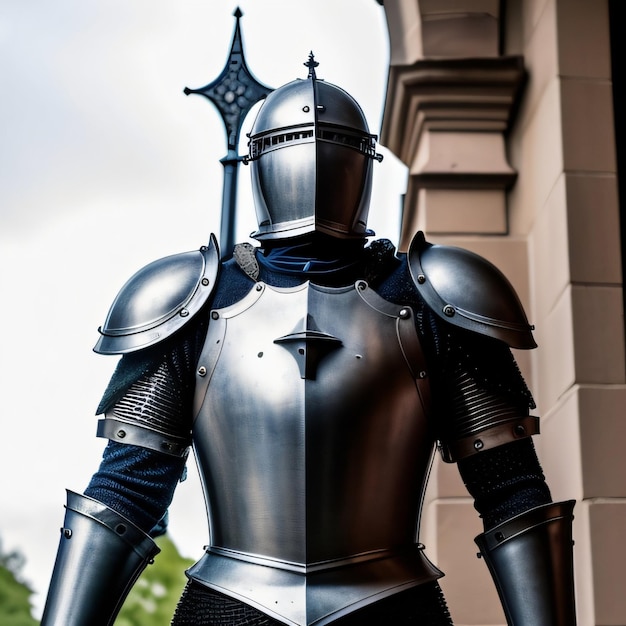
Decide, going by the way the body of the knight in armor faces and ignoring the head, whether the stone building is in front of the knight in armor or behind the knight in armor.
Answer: behind

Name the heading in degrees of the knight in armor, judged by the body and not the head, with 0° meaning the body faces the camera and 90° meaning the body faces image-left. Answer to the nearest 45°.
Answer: approximately 0°
